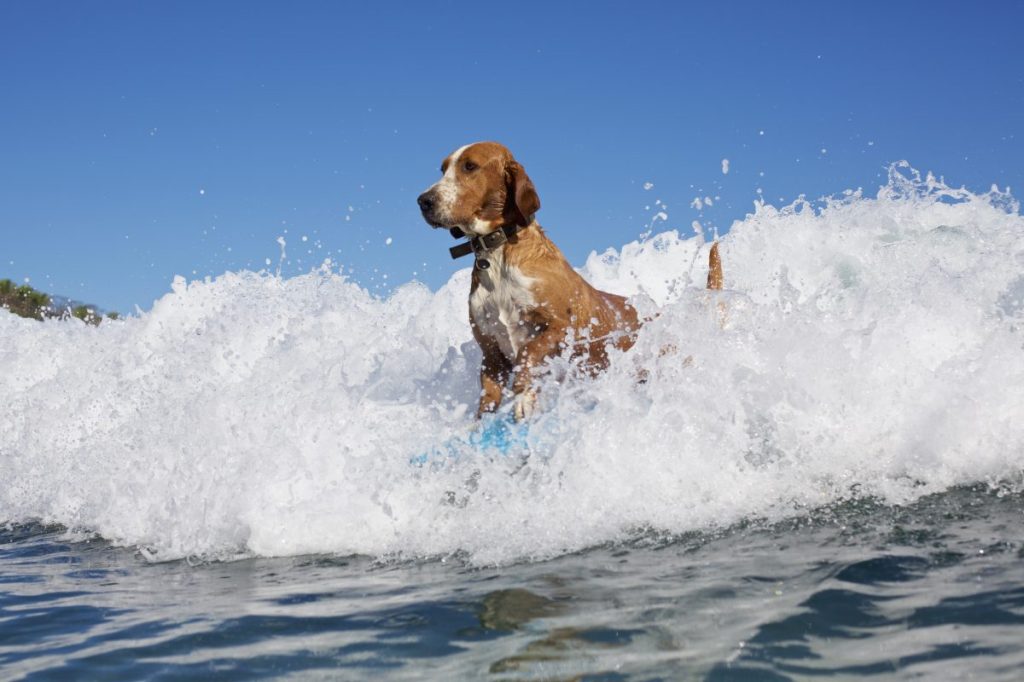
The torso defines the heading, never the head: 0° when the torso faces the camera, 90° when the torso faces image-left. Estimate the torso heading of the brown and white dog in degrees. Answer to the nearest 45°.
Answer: approximately 45°

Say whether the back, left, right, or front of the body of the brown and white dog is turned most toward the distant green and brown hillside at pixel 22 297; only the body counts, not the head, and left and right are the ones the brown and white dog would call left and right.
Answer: right
